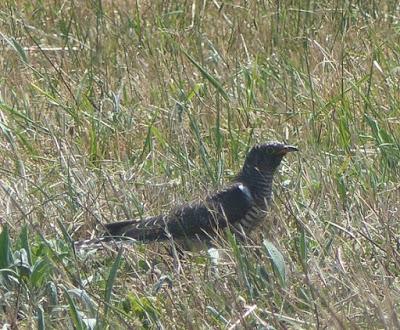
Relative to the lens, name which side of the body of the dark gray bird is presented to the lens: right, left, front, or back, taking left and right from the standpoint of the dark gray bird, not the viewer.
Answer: right
